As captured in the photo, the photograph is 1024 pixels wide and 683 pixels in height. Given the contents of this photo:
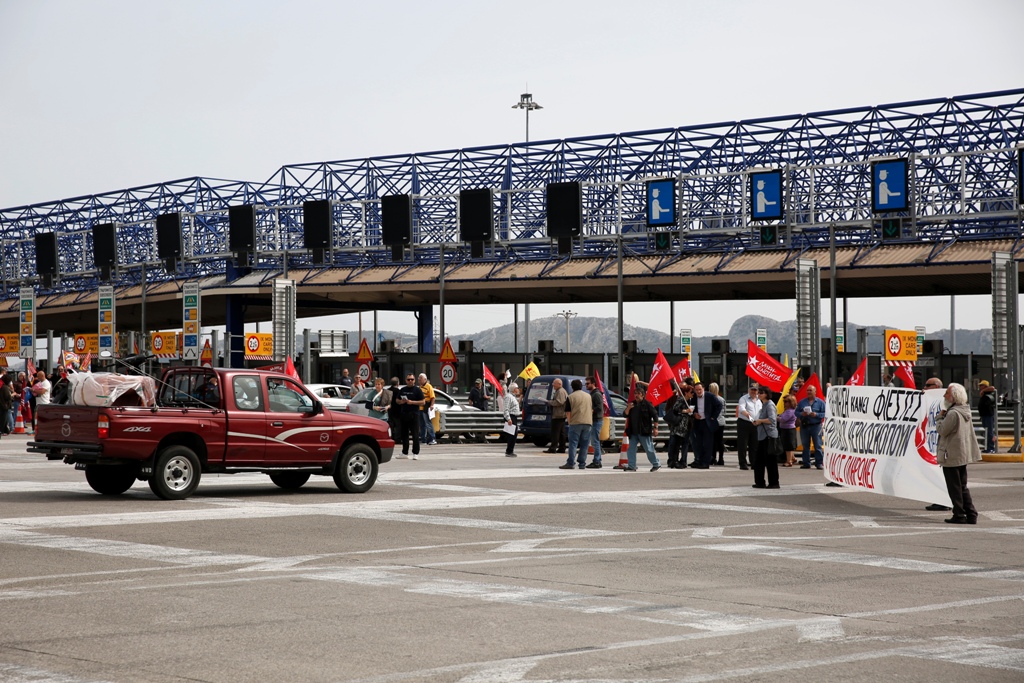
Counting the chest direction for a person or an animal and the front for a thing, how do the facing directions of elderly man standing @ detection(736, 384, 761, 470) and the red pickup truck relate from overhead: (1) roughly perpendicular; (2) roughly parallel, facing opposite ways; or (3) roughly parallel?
roughly perpendicular

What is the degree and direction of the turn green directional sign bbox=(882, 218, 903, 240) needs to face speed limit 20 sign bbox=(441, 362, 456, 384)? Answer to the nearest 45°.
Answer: approximately 90° to its right

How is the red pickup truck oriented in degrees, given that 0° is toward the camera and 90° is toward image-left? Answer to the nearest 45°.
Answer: approximately 225°

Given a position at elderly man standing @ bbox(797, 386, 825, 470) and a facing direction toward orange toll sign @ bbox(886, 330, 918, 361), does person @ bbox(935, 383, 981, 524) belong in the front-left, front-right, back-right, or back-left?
back-right

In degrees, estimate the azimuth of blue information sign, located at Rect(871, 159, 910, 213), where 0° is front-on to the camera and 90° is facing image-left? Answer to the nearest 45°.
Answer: approximately 0°

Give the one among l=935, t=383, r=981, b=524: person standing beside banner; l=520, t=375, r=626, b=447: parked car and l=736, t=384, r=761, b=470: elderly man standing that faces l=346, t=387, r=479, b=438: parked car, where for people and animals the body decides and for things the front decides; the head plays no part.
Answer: the person standing beside banner

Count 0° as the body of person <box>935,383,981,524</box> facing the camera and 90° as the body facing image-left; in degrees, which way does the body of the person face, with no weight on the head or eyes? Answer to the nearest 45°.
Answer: approximately 135°

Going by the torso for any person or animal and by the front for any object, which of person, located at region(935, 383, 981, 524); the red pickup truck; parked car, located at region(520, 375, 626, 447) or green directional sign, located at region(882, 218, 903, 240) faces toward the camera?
the green directional sign
